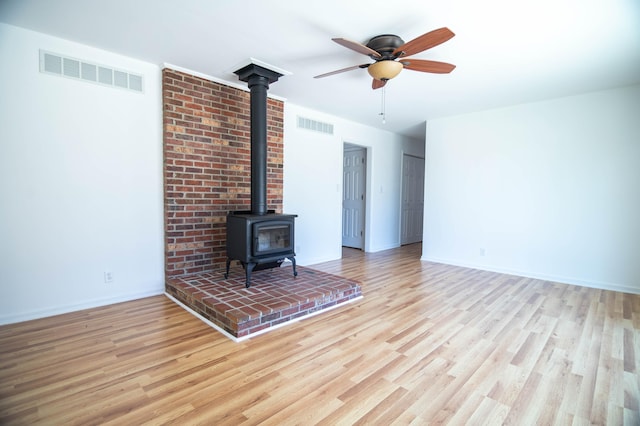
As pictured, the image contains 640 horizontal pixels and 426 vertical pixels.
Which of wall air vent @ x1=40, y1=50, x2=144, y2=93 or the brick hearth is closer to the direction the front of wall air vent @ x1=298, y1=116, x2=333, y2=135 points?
the brick hearth

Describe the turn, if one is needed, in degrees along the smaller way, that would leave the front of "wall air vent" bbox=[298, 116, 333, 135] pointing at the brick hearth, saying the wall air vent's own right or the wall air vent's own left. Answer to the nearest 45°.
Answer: approximately 45° to the wall air vent's own right

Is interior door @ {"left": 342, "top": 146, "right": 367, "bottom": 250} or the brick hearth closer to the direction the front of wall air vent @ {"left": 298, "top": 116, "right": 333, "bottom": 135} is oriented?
the brick hearth

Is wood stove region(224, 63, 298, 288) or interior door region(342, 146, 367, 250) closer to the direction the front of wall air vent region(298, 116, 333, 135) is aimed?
the wood stove

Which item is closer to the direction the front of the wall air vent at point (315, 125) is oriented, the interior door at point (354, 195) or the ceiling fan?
the ceiling fan

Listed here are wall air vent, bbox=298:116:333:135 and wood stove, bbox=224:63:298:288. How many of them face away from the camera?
0

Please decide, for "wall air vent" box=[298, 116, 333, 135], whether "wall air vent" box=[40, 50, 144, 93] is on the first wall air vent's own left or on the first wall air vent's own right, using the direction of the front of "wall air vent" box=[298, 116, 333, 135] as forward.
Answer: on the first wall air vent's own right

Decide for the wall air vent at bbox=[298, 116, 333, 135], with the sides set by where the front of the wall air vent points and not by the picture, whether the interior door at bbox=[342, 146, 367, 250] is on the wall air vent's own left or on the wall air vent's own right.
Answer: on the wall air vent's own left

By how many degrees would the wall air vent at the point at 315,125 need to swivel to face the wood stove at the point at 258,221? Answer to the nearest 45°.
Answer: approximately 45° to its right

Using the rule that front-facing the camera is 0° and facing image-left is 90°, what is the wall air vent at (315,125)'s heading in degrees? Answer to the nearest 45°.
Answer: approximately 315°

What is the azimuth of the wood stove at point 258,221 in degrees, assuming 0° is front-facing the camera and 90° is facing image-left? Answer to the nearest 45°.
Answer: approximately 315°
